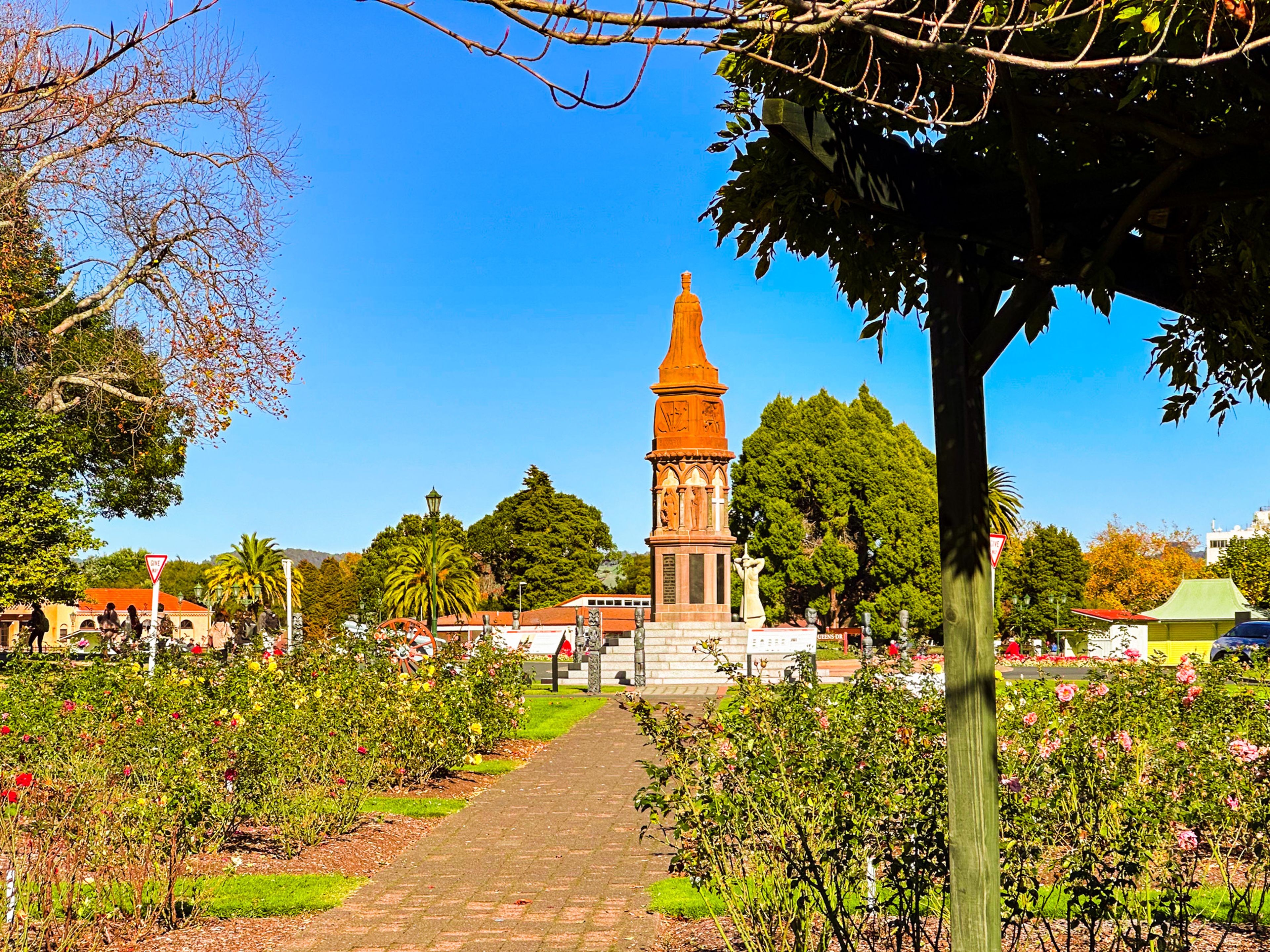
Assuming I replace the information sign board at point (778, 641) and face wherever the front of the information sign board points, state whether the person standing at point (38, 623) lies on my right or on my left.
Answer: on my right

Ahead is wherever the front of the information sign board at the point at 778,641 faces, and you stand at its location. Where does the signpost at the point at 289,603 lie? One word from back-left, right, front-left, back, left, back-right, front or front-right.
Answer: front-right

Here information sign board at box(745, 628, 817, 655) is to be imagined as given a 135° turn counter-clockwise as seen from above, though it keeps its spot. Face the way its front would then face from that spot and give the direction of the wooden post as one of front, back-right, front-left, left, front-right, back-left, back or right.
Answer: back-right

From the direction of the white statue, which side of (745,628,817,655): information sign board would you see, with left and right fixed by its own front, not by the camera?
back

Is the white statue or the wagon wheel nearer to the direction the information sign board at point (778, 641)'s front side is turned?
the wagon wheel

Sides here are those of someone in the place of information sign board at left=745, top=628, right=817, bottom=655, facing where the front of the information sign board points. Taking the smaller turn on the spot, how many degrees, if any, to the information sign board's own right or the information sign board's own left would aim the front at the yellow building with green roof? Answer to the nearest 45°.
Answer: approximately 135° to the information sign board's own left

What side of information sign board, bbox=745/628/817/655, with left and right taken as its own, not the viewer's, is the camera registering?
front

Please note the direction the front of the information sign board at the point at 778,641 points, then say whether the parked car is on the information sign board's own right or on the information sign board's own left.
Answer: on the information sign board's own left

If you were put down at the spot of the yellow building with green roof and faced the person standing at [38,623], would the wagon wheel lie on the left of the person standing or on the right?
left
